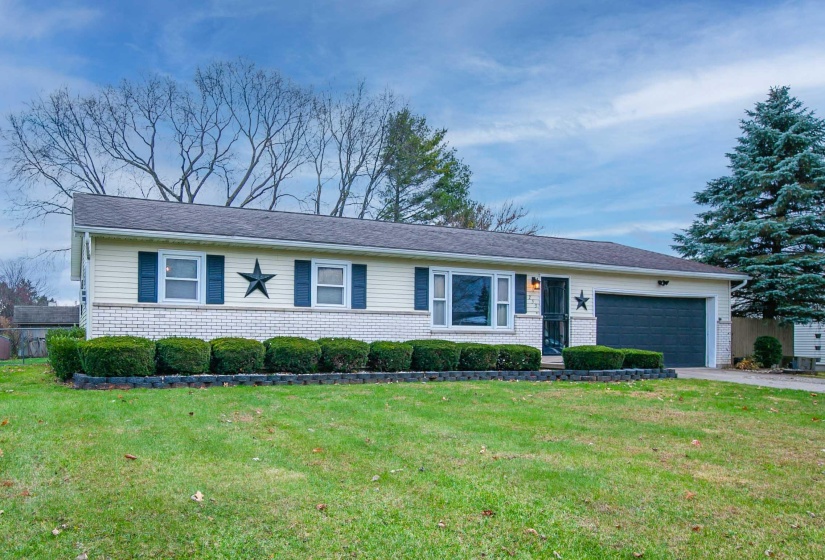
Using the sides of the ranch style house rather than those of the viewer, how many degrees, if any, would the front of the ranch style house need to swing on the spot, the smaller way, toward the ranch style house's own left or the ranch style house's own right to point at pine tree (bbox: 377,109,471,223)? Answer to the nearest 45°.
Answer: approximately 180°

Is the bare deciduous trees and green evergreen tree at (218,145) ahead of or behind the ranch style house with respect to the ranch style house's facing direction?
behind

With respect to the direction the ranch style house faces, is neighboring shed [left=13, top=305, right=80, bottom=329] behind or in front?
behind

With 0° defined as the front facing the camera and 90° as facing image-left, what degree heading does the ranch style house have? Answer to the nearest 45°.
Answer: approximately 0°

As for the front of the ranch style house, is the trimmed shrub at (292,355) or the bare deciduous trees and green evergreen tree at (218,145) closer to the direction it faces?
the trimmed shrub

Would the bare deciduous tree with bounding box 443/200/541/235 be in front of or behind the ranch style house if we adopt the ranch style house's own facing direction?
behind
